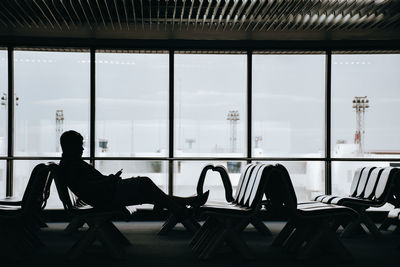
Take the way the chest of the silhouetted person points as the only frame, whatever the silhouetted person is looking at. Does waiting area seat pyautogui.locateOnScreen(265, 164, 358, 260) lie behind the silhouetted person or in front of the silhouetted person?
in front

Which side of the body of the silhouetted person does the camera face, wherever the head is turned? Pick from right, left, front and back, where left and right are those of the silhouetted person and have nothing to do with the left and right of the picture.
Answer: right

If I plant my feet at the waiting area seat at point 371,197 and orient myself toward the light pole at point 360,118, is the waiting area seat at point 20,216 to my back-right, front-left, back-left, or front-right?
back-left

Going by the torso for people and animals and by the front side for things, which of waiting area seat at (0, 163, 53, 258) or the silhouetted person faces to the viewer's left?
the waiting area seat

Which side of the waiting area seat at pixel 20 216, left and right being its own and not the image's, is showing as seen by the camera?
left

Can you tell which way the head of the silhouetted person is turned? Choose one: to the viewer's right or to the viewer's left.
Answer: to the viewer's right

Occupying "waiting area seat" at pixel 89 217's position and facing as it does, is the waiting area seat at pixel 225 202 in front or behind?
in front

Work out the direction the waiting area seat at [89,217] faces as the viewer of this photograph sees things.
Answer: facing to the right of the viewer
